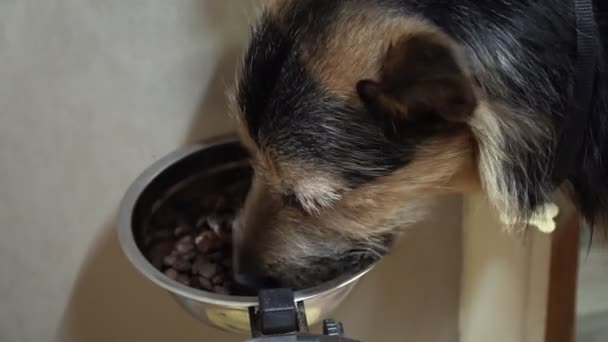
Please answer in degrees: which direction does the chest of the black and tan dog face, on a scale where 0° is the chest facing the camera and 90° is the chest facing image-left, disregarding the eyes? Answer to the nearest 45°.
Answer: approximately 90°
